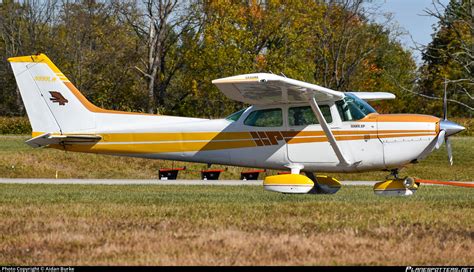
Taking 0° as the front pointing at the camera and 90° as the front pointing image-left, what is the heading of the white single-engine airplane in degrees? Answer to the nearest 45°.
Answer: approximately 270°
